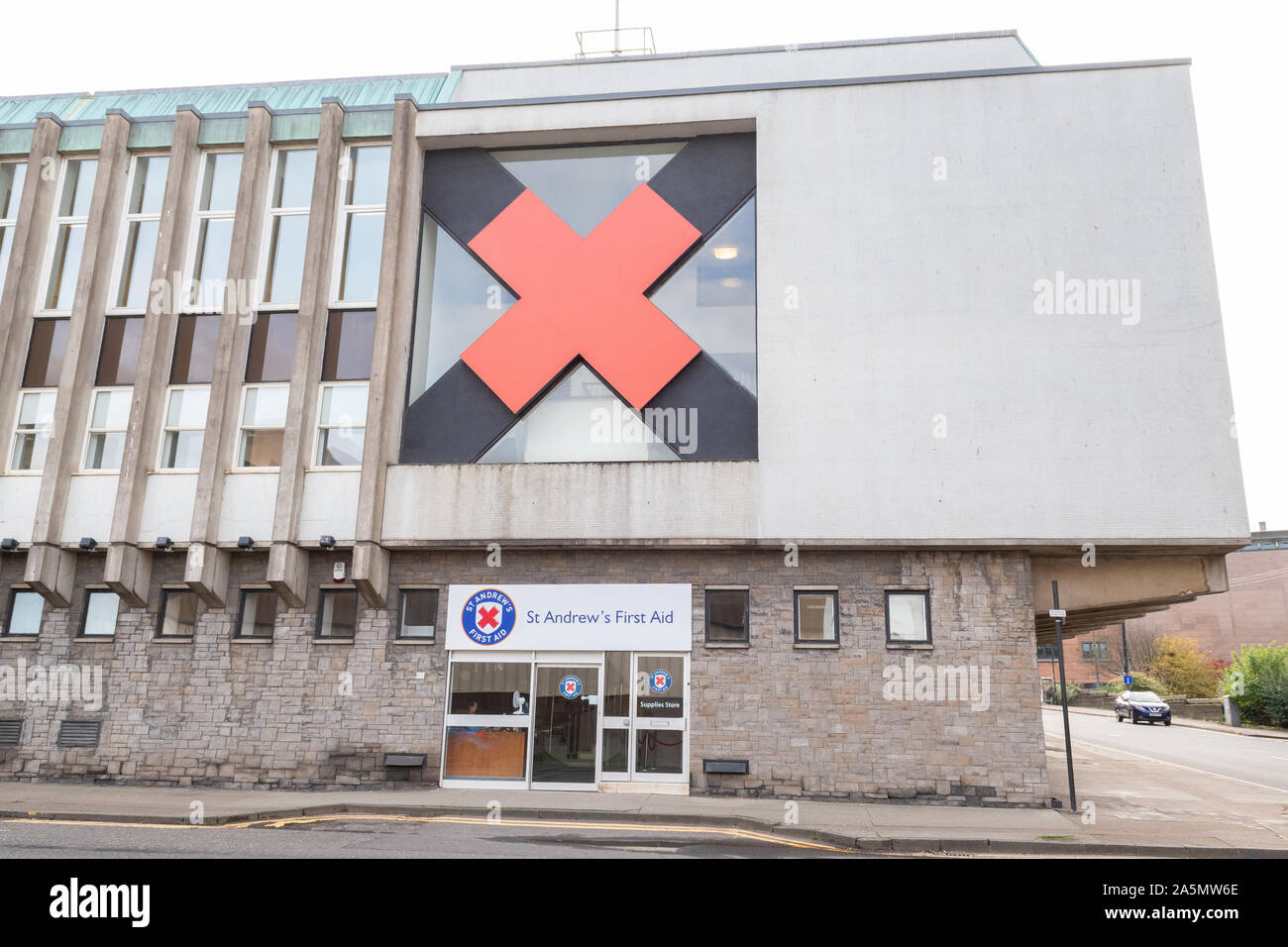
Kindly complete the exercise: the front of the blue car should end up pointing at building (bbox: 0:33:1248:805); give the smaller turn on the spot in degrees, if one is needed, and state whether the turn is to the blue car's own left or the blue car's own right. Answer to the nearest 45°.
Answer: approximately 45° to the blue car's own right

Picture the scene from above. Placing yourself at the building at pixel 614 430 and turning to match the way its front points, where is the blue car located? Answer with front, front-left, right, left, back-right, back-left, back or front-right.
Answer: back-left
